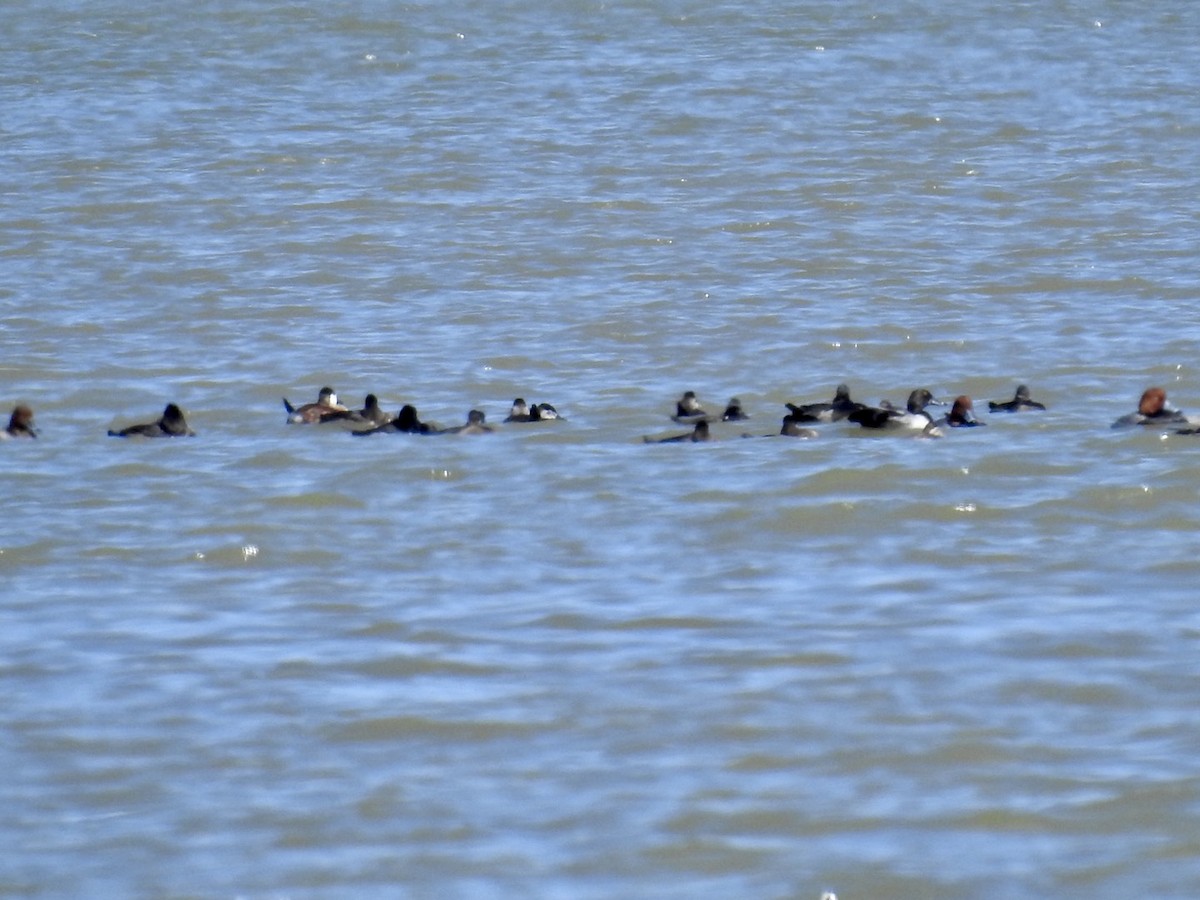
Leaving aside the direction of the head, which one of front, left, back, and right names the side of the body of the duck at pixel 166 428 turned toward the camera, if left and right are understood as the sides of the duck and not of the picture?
right

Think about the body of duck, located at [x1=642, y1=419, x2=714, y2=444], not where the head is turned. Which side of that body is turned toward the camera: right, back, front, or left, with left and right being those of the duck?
right

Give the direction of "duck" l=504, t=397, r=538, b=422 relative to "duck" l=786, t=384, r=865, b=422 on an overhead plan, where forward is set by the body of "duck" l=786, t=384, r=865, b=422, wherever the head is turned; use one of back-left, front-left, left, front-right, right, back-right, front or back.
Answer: back

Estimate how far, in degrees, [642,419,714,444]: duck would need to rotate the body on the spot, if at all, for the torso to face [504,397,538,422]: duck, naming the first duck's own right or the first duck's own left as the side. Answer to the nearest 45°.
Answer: approximately 135° to the first duck's own left

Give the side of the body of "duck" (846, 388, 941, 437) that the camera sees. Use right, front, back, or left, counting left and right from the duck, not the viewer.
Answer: right

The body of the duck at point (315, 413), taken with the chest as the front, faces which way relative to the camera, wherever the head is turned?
to the viewer's right

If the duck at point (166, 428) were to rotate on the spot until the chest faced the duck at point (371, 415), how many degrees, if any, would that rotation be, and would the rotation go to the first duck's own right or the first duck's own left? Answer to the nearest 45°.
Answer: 0° — it already faces it

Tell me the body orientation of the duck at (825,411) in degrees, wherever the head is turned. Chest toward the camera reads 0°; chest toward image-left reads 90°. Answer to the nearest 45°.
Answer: approximately 270°

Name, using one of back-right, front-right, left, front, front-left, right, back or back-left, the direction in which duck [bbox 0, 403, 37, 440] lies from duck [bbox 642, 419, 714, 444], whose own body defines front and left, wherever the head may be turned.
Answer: back

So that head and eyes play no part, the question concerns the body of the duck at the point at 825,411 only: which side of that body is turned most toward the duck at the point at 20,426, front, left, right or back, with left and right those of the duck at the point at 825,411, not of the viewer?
back

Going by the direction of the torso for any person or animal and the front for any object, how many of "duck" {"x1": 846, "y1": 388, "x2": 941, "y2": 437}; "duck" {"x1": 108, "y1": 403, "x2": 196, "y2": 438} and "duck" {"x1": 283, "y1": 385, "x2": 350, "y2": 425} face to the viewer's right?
3

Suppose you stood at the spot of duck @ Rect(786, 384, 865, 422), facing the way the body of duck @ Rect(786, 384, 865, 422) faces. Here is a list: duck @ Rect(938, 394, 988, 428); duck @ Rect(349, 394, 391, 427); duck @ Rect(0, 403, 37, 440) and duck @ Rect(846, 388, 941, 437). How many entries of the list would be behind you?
2
